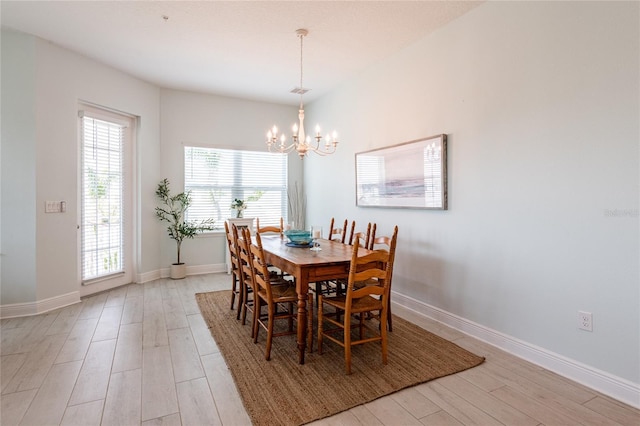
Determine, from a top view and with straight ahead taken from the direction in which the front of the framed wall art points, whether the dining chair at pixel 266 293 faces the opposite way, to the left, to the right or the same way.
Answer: the opposite way

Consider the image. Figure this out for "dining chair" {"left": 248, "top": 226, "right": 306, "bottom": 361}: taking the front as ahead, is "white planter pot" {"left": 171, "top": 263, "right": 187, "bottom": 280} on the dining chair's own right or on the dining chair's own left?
on the dining chair's own left

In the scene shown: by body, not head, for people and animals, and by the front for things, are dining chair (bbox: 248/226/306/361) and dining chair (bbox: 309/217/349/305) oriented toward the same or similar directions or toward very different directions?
very different directions

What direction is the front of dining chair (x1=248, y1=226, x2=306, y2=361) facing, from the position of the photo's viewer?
facing away from the viewer and to the right of the viewer

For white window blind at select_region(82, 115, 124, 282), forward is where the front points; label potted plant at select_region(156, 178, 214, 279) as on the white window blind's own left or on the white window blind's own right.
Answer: on the white window blind's own left

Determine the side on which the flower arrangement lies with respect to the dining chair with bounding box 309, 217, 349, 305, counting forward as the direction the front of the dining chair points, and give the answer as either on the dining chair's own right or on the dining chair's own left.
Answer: on the dining chair's own right

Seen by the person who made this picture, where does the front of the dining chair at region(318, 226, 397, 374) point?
facing away from the viewer and to the left of the viewer

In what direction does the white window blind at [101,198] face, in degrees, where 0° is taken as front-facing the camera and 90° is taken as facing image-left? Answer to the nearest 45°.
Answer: approximately 315°

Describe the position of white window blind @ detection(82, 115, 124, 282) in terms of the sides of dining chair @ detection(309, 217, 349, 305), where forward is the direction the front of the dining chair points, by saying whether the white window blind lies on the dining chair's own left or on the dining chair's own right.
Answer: on the dining chair's own right

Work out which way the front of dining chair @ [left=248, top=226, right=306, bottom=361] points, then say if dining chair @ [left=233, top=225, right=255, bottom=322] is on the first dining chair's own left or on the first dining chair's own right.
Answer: on the first dining chair's own left
